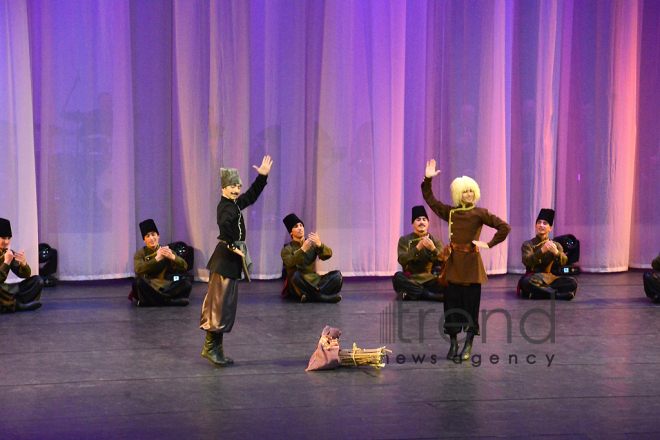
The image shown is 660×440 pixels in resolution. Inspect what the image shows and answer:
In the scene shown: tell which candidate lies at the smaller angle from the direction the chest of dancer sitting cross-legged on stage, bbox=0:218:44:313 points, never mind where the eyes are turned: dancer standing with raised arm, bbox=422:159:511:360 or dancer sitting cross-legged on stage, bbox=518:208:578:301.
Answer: the dancer standing with raised arm

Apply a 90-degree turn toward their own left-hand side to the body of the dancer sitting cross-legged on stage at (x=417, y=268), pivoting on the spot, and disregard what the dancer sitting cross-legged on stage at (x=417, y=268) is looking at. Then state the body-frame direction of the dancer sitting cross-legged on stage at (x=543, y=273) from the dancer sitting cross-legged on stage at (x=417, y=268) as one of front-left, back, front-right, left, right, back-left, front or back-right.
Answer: front

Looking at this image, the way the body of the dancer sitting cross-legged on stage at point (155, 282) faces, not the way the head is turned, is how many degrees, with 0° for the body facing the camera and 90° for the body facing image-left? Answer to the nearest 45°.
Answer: approximately 315°

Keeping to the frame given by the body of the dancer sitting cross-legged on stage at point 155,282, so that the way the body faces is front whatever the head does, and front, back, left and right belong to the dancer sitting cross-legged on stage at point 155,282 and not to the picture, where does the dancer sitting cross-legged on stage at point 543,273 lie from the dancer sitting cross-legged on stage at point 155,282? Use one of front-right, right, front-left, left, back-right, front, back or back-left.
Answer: front-left

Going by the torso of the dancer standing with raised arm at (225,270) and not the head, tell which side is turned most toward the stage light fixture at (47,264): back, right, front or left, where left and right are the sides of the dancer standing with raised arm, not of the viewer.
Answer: back

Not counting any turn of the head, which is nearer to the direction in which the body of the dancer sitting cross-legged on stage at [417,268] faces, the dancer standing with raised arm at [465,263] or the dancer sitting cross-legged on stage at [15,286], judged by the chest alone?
the dancer standing with raised arm

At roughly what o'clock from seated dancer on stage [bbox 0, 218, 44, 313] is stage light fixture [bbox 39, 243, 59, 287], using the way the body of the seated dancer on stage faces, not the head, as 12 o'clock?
The stage light fixture is roughly at 8 o'clock from the seated dancer on stage.

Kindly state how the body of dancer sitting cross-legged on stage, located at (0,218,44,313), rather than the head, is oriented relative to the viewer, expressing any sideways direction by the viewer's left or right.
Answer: facing the viewer and to the right of the viewer

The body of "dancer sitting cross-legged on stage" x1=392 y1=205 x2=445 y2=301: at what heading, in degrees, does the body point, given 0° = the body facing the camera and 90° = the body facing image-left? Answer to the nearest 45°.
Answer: approximately 0°

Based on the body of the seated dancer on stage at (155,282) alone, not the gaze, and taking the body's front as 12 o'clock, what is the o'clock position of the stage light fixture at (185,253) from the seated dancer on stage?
The stage light fixture is roughly at 8 o'clock from the seated dancer on stage.

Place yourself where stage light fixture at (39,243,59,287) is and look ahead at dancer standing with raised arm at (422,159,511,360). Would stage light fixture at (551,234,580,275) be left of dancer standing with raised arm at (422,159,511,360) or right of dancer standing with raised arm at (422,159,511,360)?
left

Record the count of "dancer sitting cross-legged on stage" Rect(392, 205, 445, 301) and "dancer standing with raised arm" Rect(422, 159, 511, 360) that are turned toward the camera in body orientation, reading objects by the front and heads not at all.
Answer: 2
